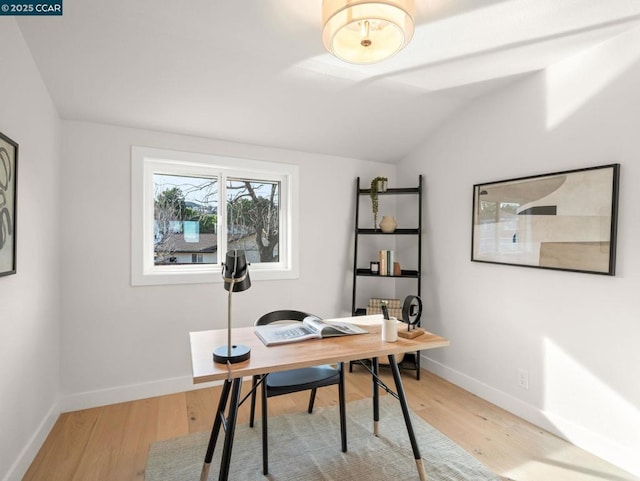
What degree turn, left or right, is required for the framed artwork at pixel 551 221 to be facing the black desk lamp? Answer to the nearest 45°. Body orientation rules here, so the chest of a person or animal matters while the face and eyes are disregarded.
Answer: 0° — it already faces it

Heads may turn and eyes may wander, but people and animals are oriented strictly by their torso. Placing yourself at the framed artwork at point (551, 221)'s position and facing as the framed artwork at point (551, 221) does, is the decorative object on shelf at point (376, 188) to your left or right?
on your right

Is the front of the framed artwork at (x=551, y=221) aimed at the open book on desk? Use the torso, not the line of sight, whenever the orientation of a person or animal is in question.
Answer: yes

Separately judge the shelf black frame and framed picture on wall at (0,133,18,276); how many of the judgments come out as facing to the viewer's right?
1

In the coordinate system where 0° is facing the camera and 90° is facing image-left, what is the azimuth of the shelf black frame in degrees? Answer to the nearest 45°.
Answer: approximately 0°

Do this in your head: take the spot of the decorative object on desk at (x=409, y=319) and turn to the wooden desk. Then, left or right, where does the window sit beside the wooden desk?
right

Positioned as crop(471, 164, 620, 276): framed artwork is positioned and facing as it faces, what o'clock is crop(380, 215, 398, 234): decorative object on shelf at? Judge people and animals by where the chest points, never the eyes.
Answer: The decorative object on shelf is roughly at 2 o'clock from the framed artwork.

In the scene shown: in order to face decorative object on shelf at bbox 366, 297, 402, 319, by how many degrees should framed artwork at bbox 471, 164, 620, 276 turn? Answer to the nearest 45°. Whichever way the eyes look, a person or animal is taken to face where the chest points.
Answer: approximately 45° to its right

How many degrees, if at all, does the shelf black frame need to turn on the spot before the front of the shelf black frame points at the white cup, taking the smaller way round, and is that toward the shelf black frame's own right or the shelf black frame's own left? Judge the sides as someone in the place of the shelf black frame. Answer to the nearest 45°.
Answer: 0° — it already faces it

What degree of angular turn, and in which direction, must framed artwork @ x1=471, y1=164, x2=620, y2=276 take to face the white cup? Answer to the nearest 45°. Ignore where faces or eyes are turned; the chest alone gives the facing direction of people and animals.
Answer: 0° — it already faces it

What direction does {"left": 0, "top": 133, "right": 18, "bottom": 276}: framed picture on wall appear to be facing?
to the viewer's right

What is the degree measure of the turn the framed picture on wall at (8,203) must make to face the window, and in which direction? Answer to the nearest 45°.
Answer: approximately 45° to its left
